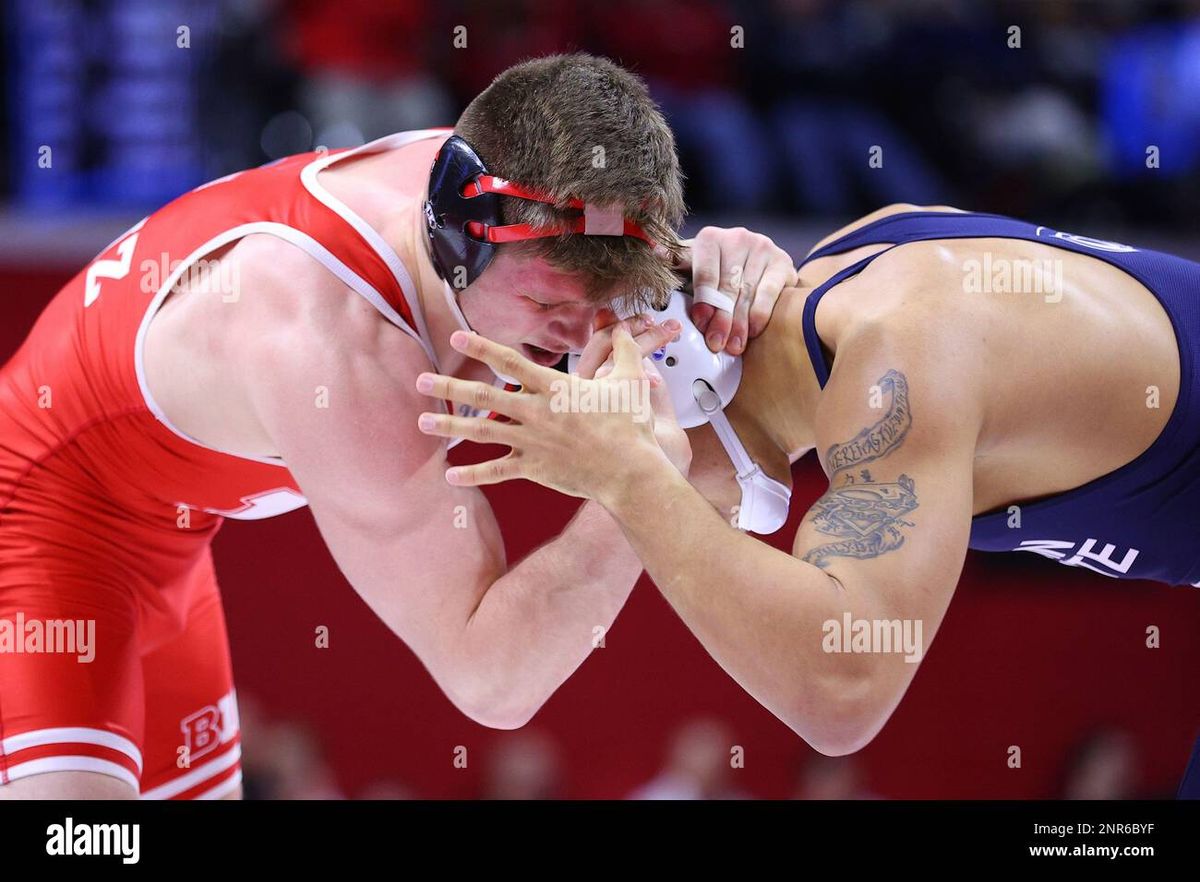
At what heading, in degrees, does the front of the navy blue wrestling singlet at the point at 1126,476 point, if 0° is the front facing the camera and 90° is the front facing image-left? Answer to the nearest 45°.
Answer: approximately 90°
